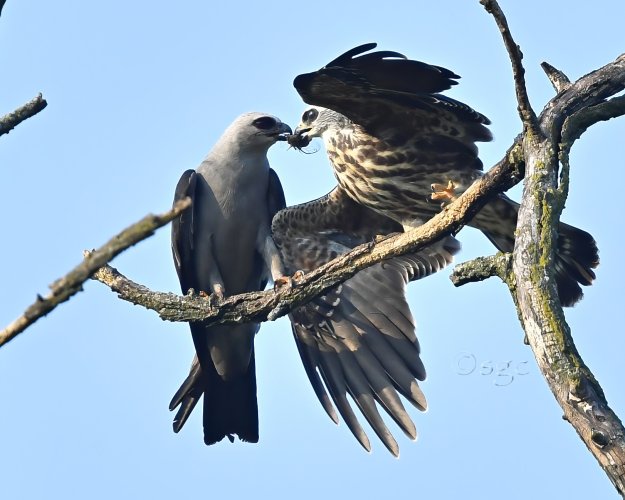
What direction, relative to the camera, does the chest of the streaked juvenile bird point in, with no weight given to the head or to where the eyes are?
to the viewer's left

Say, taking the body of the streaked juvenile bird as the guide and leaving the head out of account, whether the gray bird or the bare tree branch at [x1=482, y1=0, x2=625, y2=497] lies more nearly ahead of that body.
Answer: the gray bird

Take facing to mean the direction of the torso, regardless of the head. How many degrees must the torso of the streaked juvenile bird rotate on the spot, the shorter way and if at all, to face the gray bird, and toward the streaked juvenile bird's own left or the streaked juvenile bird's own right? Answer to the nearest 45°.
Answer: approximately 45° to the streaked juvenile bird's own right

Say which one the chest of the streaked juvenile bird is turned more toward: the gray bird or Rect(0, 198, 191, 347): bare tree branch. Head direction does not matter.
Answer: the gray bird
